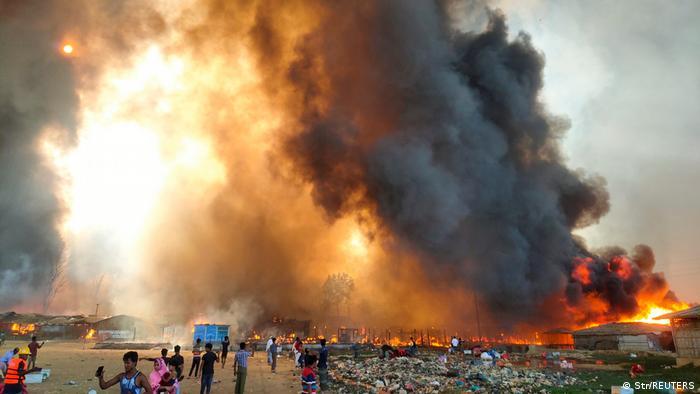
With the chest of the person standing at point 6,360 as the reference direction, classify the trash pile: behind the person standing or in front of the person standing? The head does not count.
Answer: in front

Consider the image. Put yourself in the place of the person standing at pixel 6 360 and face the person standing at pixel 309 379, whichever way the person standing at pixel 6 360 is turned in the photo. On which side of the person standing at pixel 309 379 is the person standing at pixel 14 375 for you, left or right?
right

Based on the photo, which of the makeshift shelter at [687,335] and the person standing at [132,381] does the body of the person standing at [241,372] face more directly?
the makeshift shelter

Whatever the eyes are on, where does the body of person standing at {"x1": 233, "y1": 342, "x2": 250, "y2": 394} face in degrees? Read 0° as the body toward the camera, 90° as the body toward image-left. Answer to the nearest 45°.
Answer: approximately 180°

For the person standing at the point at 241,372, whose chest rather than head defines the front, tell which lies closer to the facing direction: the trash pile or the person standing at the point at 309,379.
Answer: the trash pile

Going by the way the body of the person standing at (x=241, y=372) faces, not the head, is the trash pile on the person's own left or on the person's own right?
on the person's own right

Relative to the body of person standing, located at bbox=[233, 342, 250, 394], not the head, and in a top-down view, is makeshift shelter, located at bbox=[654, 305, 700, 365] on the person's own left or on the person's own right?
on the person's own right

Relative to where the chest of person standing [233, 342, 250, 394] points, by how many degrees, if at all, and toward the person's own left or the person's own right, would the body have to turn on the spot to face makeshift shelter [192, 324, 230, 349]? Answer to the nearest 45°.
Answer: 0° — they already face it
